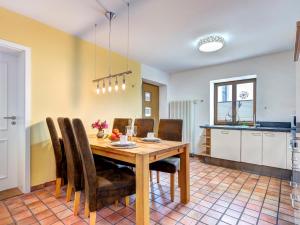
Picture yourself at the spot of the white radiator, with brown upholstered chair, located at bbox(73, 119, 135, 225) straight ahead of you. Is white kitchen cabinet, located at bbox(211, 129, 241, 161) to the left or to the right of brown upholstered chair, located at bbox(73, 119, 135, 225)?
left

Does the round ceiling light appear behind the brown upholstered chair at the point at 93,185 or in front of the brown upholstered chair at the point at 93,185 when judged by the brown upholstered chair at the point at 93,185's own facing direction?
in front

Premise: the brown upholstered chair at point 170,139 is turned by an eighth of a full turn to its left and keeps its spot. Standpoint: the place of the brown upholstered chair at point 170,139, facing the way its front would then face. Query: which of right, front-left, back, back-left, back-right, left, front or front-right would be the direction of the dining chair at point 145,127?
back-right

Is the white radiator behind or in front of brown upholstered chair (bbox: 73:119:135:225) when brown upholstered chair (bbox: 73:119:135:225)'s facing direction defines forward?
in front

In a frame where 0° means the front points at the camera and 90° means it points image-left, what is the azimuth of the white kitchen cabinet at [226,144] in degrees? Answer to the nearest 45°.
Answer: approximately 45°

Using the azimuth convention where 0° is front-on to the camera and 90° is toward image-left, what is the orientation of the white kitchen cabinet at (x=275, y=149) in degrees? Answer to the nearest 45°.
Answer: approximately 45°

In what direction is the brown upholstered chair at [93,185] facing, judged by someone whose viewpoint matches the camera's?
facing away from the viewer and to the right of the viewer

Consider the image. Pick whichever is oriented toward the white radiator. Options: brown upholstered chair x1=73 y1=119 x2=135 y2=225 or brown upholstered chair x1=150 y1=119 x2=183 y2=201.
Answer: brown upholstered chair x1=73 y1=119 x2=135 y2=225

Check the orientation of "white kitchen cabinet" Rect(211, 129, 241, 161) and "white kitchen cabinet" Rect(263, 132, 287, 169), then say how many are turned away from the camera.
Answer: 0

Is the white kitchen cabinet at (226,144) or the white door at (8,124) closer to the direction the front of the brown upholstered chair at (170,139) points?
the white door

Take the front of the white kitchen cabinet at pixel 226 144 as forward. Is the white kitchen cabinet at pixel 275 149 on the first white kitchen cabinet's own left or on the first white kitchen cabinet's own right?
on the first white kitchen cabinet's own left
